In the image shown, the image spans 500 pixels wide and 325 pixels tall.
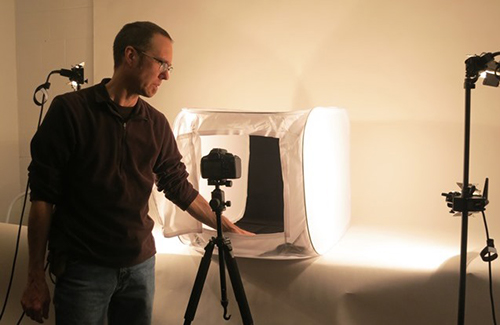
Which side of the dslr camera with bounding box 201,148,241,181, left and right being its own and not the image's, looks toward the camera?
back

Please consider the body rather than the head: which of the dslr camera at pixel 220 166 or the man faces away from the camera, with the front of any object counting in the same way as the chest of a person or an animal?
the dslr camera

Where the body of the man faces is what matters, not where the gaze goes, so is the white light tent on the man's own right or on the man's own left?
on the man's own left

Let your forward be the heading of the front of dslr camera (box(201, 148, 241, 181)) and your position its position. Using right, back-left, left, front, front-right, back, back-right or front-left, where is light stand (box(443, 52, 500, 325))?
right

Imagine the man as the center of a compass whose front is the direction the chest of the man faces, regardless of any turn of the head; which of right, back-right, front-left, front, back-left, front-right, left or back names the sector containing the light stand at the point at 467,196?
front-left

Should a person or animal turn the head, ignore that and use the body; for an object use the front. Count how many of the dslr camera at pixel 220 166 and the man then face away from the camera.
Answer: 1

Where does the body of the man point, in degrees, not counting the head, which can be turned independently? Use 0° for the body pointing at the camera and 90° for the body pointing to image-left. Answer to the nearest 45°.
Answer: approximately 315°
